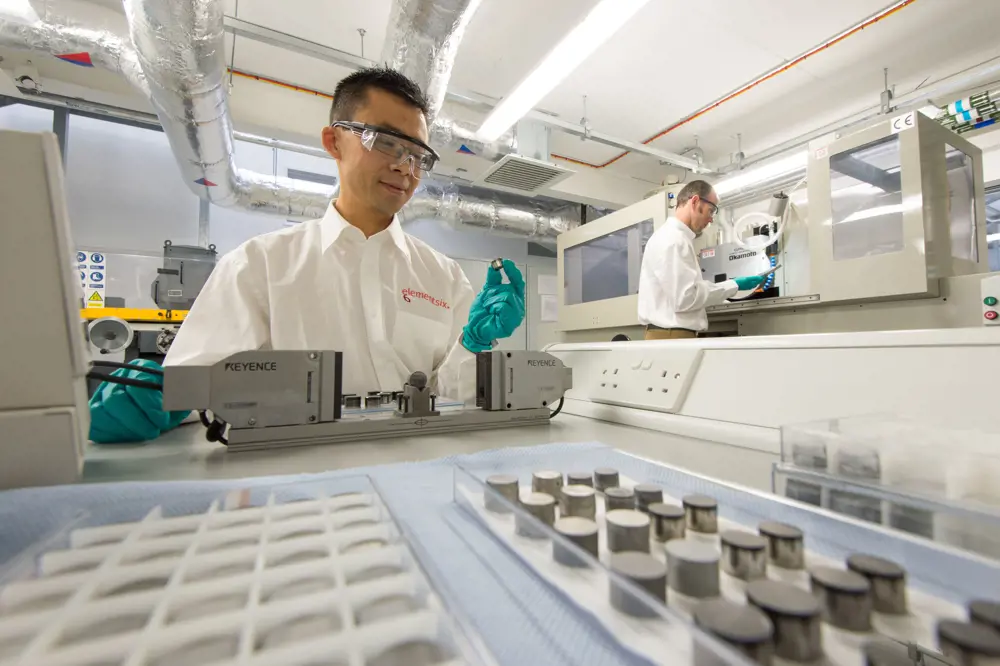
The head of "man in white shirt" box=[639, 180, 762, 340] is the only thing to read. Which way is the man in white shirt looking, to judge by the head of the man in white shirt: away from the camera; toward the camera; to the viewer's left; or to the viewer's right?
to the viewer's right

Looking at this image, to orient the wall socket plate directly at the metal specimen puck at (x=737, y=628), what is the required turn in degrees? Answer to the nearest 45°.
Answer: approximately 45° to its left

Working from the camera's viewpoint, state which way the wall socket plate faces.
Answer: facing the viewer and to the left of the viewer

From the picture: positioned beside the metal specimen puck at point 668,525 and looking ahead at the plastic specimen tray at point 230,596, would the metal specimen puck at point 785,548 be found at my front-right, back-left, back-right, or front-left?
back-left

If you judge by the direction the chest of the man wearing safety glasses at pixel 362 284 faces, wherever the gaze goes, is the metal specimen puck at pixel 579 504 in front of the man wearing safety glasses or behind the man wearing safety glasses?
in front

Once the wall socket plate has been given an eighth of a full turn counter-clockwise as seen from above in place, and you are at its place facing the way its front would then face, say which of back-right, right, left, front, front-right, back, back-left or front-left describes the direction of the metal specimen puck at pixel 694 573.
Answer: front

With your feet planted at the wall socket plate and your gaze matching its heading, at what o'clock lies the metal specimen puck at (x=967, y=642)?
The metal specimen puck is roughly at 10 o'clock from the wall socket plate.

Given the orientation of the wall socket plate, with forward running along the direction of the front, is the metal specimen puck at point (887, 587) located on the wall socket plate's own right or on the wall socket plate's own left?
on the wall socket plate's own left

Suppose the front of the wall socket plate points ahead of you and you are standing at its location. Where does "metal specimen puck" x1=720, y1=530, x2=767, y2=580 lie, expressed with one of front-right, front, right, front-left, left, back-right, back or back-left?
front-left

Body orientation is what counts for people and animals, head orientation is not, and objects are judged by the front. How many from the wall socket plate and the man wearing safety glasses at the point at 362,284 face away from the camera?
0

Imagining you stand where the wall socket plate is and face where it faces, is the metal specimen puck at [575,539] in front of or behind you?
in front

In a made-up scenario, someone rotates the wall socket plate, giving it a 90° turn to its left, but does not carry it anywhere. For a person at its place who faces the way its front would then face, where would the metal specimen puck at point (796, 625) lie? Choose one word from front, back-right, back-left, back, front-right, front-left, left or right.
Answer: front-right

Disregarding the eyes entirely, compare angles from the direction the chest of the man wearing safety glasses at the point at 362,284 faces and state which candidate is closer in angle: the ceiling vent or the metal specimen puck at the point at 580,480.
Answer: the metal specimen puck

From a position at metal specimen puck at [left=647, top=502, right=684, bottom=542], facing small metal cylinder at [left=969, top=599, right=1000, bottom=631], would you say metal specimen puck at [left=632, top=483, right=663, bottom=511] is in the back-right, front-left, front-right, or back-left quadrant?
back-left

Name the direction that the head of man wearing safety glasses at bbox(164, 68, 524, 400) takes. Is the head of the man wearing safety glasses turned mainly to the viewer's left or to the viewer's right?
to the viewer's right

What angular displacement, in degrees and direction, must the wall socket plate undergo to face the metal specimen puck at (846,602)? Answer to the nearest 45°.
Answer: approximately 45° to its left

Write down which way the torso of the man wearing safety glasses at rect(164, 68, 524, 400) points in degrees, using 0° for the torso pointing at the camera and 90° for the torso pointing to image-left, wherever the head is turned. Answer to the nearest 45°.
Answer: approximately 315°
